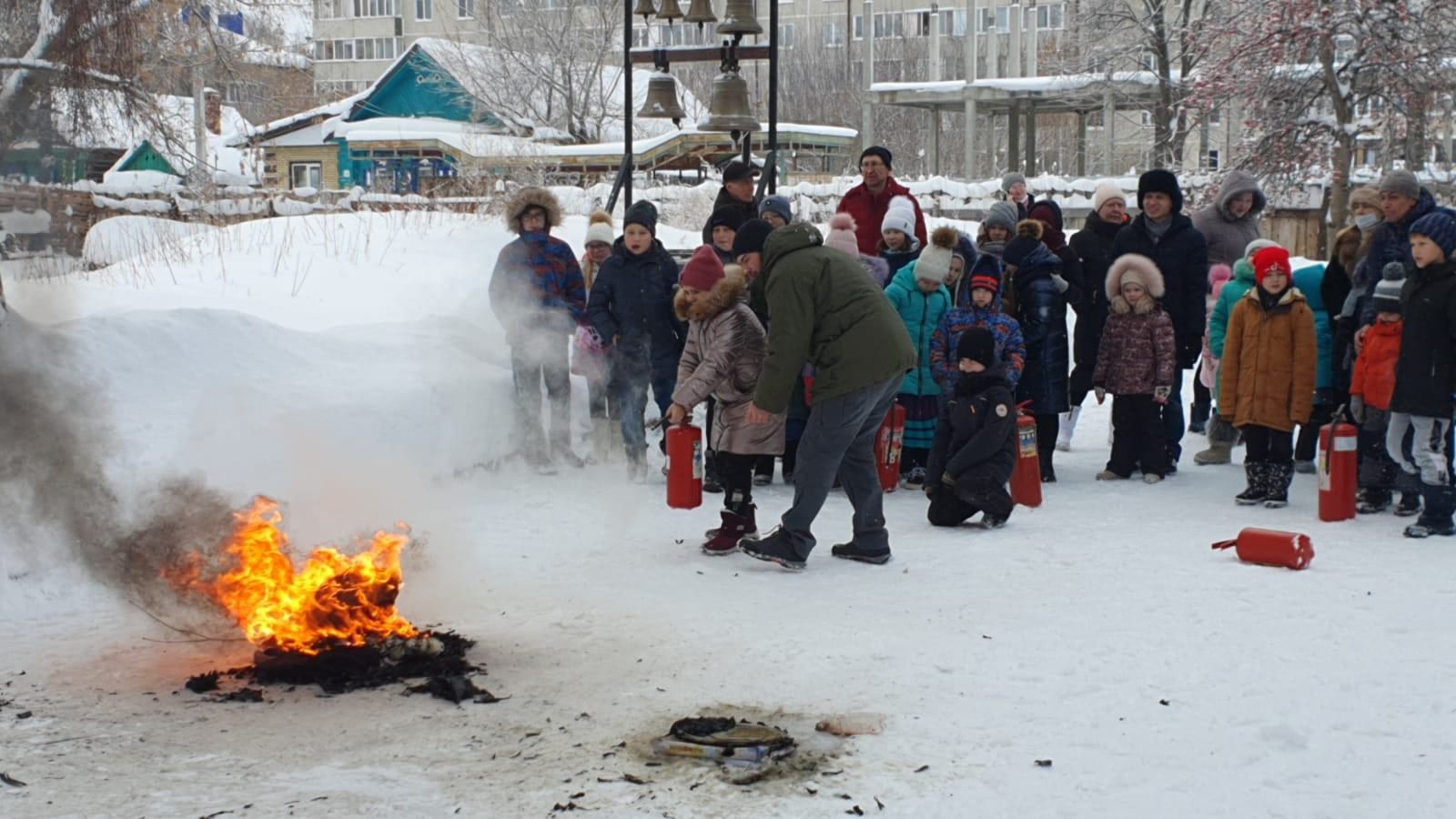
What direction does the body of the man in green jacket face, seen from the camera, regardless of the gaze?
to the viewer's left

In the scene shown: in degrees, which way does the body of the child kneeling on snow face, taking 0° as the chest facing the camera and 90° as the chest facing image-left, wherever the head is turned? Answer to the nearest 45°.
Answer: approximately 45°

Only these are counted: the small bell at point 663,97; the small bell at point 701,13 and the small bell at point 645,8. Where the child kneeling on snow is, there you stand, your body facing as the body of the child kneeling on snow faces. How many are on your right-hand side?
3

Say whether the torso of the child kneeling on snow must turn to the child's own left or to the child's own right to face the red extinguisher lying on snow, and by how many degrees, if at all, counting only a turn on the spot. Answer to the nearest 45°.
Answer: approximately 90° to the child's own left

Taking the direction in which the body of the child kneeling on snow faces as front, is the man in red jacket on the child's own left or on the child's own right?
on the child's own right

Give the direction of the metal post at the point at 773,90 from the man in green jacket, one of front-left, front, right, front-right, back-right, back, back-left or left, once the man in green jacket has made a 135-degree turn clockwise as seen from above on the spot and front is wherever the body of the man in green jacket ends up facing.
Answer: front-left

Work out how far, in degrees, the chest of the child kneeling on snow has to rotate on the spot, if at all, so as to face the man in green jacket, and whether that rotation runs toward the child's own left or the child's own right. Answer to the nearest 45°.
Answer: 0° — they already face them

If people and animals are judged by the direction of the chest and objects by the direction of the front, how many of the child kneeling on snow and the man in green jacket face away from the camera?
0

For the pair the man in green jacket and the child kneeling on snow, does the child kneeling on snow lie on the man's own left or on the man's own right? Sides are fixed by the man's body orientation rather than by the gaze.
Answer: on the man's own right

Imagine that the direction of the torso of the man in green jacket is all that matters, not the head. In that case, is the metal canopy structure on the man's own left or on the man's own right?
on the man's own right

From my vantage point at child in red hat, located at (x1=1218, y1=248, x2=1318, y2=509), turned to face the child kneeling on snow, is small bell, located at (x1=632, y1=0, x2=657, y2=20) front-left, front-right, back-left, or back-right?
front-right

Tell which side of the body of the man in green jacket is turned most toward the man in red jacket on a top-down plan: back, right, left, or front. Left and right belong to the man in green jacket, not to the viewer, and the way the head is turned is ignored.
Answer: right

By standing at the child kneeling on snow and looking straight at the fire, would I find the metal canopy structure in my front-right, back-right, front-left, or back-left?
back-right

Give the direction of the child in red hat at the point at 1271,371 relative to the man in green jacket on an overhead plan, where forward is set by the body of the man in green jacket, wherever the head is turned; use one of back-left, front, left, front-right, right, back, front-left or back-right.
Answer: back-right
